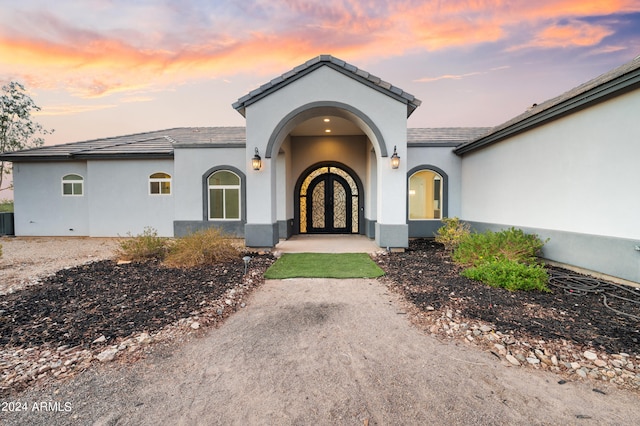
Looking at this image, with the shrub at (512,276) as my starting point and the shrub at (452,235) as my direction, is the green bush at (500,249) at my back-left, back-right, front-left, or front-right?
front-right

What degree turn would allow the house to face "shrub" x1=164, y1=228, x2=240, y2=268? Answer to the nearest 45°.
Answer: approximately 45° to its right

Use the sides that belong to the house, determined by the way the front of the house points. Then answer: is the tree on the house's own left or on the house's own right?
on the house's own right

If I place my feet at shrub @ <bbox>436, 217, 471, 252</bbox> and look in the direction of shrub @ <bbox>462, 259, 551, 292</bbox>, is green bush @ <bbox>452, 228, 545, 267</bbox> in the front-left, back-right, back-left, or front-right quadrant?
front-left

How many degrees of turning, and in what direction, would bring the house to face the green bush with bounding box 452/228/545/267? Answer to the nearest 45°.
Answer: approximately 45° to its left

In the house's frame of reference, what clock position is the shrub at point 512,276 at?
The shrub is roughly at 11 o'clock from the house.

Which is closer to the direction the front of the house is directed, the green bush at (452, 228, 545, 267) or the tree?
the green bush

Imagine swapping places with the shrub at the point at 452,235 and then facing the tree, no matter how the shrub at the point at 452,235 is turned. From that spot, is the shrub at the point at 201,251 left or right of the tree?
left

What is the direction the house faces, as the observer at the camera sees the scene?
facing the viewer

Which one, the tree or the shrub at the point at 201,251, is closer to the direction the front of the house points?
the shrub

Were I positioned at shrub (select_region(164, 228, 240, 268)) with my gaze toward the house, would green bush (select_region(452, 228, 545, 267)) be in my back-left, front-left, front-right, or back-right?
front-right
